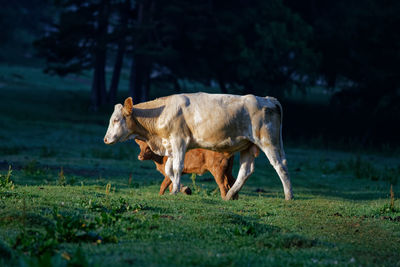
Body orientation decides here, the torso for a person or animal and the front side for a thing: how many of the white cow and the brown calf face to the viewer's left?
2

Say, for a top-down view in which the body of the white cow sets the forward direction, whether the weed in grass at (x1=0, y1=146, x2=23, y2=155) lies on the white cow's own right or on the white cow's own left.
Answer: on the white cow's own right

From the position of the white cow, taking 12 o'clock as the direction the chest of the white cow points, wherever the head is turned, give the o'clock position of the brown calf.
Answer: The brown calf is roughly at 3 o'clock from the white cow.

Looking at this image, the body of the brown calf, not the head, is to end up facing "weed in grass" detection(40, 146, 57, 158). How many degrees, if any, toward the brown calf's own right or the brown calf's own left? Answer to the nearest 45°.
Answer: approximately 45° to the brown calf's own right

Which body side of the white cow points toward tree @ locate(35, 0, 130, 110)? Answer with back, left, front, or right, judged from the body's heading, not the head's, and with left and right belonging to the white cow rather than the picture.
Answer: right

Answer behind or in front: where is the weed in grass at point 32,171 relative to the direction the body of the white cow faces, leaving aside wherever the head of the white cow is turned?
in front

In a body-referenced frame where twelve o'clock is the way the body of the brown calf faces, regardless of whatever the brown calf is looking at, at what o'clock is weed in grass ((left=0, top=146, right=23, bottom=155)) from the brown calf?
The weed in grass is roughly at 2 o'clock from the brown calf.

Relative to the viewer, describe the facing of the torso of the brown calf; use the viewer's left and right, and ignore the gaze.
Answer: facing to the left of the viewer

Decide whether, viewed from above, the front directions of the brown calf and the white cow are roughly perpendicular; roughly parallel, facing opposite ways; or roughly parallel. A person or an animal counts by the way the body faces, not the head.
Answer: roughly parallel

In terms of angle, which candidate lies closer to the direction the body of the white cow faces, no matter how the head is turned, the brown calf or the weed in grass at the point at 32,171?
the weed in grass

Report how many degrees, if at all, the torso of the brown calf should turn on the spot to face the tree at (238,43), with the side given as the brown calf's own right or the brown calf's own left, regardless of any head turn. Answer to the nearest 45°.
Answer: approximately 90° to the brown calf's own right

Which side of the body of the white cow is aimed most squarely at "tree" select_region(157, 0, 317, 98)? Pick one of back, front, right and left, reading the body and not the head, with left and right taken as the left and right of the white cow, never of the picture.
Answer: right

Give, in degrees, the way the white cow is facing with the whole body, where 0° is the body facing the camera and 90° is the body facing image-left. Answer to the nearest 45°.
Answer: approximately 90°

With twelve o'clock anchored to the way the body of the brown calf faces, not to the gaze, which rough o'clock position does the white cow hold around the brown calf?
The white cow is roughly at 9 o'clock from the brown calf.
